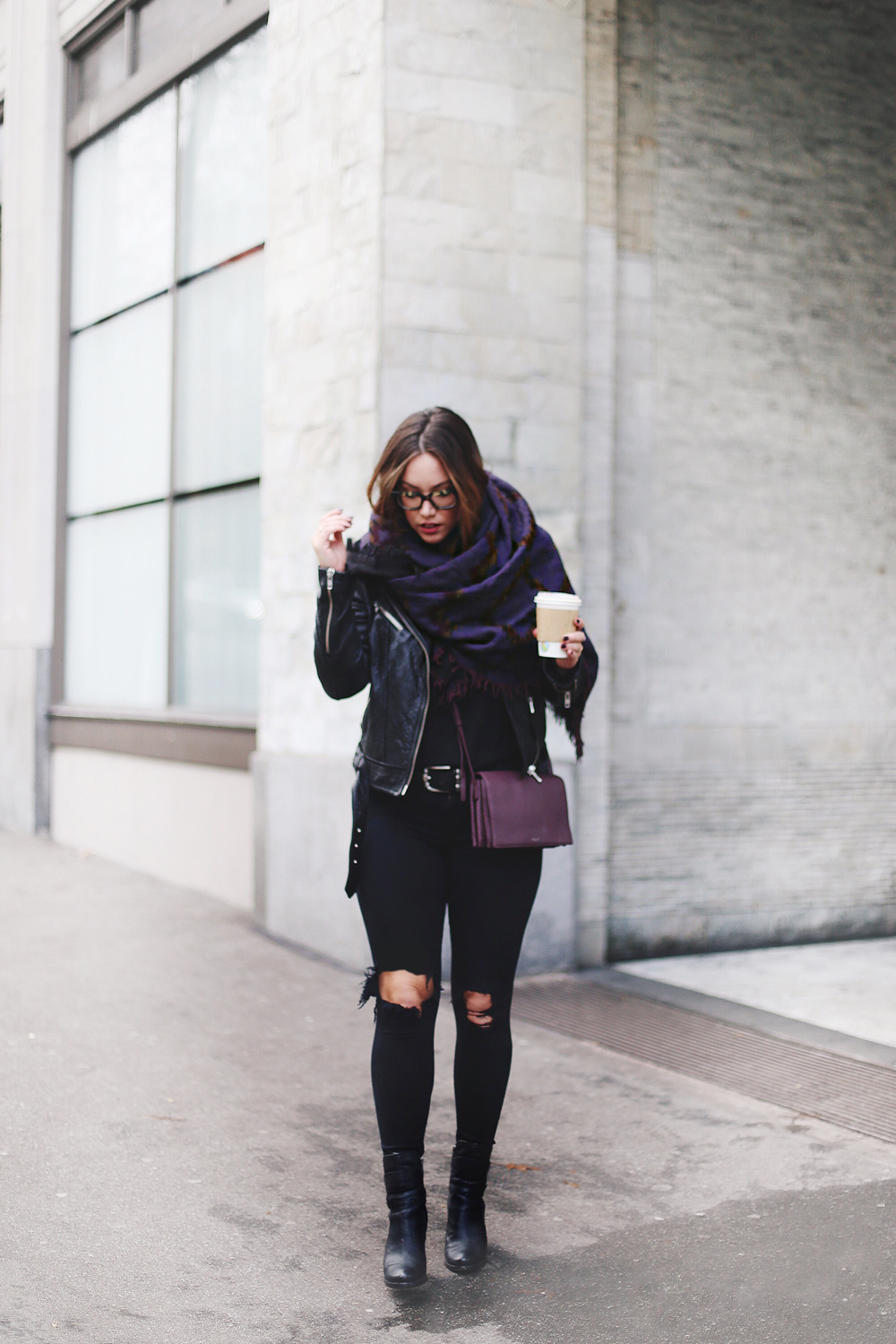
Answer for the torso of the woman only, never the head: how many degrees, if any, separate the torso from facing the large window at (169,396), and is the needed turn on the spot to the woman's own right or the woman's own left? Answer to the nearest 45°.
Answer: approximately 180°

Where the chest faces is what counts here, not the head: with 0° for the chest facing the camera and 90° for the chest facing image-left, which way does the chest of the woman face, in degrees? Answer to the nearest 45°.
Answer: approximately 0°

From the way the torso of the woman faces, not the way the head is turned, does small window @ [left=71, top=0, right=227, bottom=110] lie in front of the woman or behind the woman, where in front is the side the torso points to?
behind
